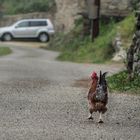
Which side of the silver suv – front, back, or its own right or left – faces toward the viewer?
left

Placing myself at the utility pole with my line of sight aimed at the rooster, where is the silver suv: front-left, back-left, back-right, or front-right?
back-right

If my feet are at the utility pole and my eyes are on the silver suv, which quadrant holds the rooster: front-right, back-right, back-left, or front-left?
back-left

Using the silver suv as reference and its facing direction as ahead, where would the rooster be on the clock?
The rooster is roughly at 9 o'clock from the silver suv.

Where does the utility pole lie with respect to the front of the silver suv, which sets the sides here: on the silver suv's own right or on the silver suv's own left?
on the silver suv's own left
